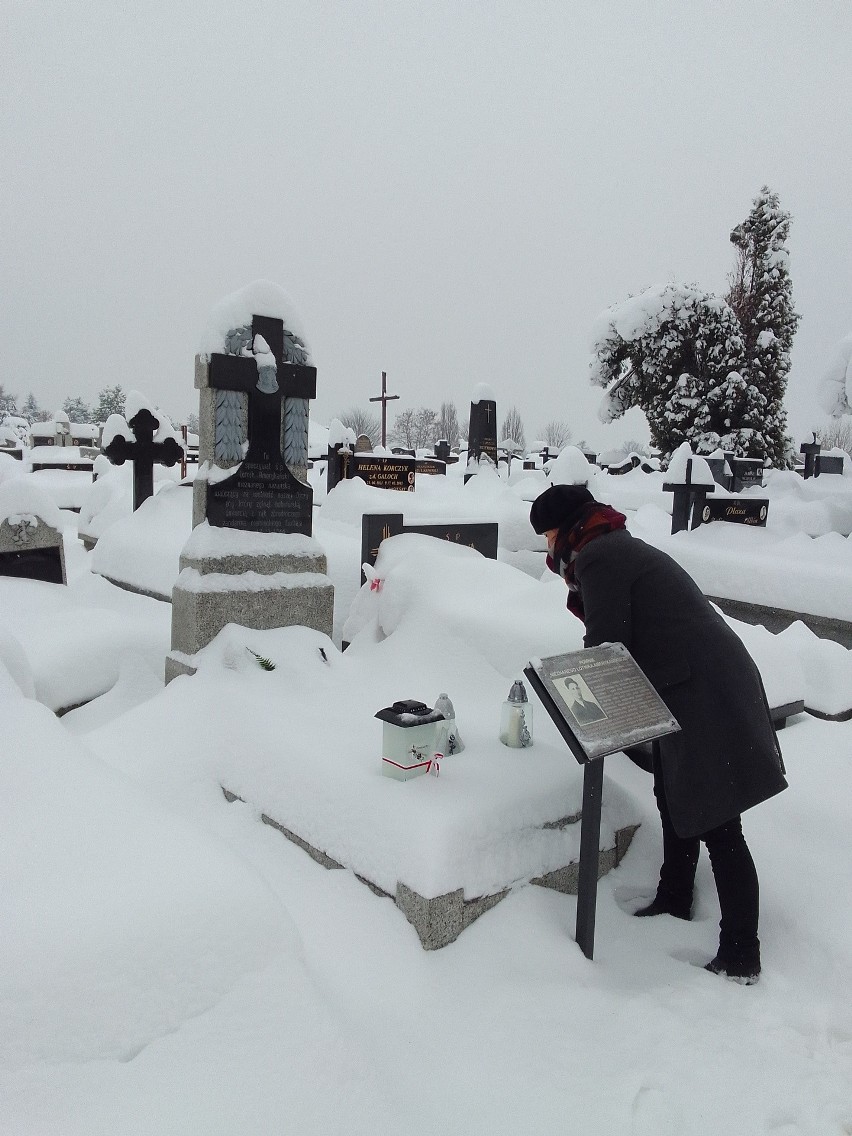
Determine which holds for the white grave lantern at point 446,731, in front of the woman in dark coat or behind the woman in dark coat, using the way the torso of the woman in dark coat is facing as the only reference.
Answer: in front

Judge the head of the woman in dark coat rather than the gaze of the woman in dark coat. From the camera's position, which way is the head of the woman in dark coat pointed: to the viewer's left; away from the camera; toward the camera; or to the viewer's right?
to the viewer's left

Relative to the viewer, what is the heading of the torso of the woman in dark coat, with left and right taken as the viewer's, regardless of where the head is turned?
facing to the left of the viewer

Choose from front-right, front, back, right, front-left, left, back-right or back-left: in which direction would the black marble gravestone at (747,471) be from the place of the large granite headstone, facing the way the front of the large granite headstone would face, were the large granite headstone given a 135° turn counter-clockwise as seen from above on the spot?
front-right

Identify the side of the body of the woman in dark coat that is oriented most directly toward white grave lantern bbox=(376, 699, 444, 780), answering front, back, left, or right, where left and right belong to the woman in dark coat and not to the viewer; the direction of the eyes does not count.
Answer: front

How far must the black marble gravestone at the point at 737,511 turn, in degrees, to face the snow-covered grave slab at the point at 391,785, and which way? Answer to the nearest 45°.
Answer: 0° — it already faces it

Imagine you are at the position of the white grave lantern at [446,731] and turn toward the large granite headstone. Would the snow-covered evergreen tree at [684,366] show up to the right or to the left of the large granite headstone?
right

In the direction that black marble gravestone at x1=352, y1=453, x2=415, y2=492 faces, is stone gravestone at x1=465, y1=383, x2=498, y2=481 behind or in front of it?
behind

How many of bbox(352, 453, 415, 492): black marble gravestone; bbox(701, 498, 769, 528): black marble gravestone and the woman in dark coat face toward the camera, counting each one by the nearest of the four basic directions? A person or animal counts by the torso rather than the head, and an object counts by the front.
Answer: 2

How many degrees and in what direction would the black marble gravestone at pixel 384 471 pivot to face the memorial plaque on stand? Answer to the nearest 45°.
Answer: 0° — it already faces it

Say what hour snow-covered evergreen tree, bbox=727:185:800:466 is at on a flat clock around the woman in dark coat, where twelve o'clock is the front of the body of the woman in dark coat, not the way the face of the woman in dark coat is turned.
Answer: The snow-covered evergreen tree is roughly at 3 o'clock from the woman in dark coat.

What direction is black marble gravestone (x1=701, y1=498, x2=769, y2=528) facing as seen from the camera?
toward the camera

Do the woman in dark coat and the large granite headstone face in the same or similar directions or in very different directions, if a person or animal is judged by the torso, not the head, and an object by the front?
very different directions

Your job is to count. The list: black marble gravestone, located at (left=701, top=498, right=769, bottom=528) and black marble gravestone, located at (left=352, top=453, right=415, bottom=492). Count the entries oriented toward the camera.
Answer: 2
